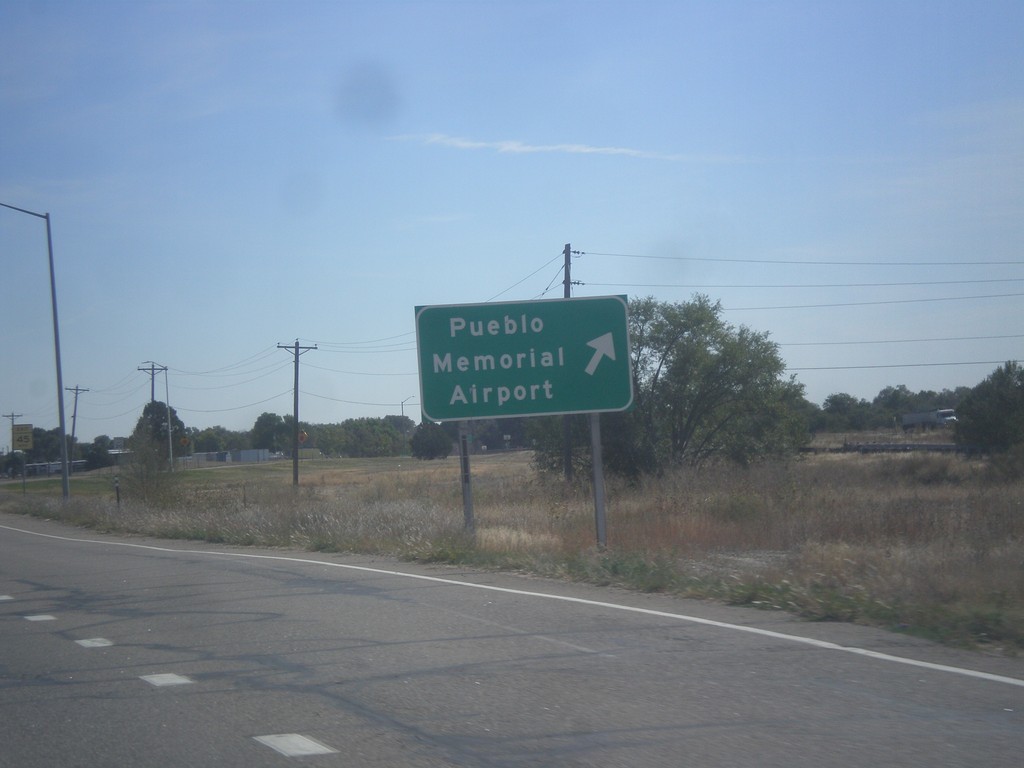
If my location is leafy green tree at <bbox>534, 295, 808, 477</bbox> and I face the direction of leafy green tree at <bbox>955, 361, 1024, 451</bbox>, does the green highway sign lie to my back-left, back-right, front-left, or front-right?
back-right

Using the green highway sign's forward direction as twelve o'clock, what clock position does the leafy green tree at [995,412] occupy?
The leafy green tree is roughly at 7 o'clock from the green highway sign.

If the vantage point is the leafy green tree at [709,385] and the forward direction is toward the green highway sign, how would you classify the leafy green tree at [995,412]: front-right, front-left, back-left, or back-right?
back-left

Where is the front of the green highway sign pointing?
toward the camera

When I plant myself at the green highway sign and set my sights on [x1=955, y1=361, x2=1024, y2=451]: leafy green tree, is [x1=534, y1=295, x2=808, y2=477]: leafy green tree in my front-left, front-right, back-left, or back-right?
front-left

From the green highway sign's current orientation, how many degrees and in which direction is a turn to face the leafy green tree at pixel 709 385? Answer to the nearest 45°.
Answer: approximately 180°

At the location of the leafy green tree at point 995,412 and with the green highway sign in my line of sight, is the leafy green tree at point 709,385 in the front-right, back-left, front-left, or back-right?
front-right
